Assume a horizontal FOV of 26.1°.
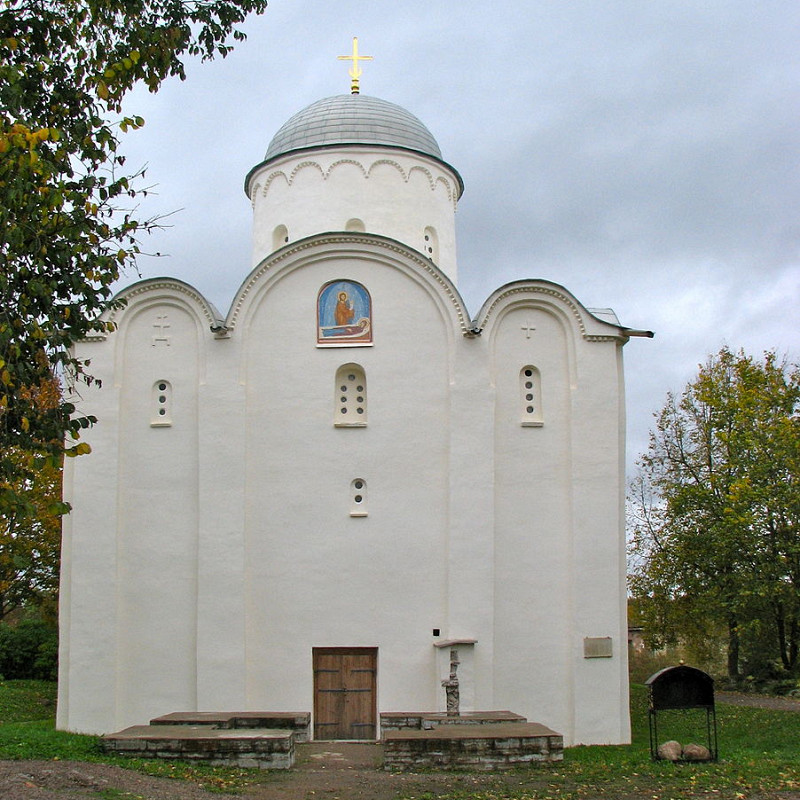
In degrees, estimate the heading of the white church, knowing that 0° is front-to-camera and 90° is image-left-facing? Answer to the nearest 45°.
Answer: approximately 0°

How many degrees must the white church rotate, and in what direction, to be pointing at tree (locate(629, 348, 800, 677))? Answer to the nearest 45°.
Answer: approximately 135° to its left
